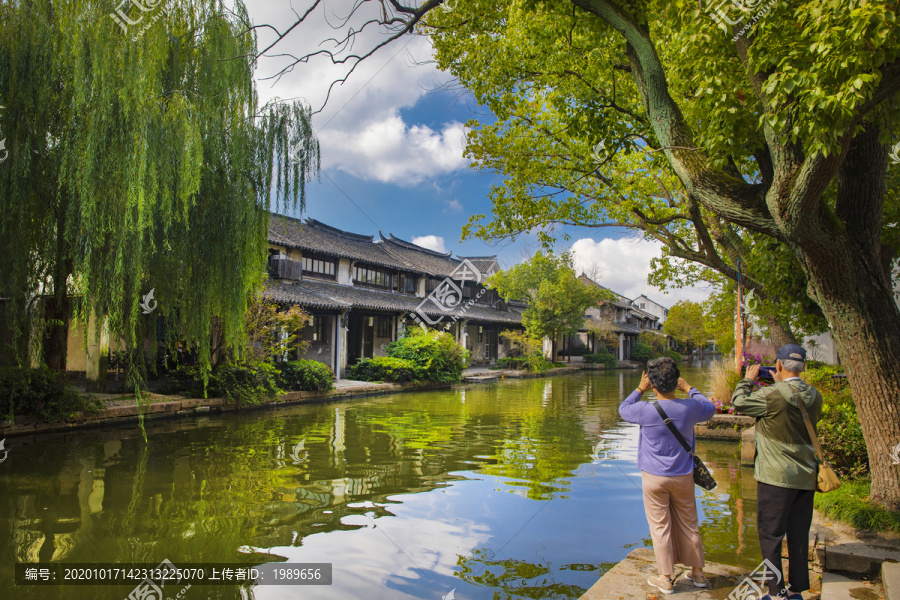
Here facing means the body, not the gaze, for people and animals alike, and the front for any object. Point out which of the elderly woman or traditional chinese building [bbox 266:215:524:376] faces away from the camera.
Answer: the elderly woman

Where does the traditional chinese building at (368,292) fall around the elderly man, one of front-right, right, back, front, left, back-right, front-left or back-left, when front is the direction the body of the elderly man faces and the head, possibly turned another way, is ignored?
front

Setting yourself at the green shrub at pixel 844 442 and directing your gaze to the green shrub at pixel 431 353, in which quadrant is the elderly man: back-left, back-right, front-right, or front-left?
back-left

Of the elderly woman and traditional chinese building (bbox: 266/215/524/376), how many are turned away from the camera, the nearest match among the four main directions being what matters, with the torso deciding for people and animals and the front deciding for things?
1

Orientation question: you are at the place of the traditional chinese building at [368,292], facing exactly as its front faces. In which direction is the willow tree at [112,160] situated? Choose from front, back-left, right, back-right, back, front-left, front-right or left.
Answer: front-right

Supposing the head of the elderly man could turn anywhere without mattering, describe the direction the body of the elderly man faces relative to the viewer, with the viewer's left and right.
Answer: facing away from the viewer and to the left of the viewer

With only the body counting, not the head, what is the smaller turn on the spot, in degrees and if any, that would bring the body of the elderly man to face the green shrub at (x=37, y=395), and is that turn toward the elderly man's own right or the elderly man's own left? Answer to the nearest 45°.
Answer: approximately 45° to the elderly man's own left

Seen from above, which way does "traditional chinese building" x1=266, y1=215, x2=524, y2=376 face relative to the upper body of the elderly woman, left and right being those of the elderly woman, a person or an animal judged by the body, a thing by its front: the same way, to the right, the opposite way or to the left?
to the right

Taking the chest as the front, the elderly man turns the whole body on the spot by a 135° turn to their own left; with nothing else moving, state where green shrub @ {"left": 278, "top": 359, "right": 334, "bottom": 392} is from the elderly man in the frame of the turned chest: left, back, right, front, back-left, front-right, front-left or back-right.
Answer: back-right

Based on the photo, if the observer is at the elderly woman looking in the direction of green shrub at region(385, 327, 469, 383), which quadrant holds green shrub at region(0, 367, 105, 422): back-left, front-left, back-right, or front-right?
front-left

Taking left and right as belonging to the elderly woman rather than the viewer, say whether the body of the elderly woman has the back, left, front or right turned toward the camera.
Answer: back

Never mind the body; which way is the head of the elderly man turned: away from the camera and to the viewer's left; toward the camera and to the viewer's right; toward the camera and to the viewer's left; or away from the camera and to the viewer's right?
away from the camera and to the viewer's left

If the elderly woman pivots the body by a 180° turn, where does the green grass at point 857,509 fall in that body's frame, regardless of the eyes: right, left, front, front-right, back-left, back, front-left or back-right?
back-left

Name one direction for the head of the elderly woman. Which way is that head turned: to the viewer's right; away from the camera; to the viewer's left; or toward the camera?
away from the camera

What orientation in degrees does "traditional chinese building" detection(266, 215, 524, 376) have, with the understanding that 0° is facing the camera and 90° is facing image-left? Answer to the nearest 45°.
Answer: approximately 315°
